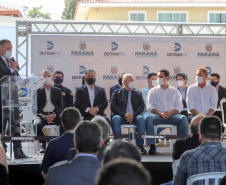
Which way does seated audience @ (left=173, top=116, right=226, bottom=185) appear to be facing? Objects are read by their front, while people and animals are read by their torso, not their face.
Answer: away from the camera

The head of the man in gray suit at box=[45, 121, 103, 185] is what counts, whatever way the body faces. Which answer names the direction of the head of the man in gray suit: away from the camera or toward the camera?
away from the camera

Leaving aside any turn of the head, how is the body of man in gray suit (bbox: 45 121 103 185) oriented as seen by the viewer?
away from the camera

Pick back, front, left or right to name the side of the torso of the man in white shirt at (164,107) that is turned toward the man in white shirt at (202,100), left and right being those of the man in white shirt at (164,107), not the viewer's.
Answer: left

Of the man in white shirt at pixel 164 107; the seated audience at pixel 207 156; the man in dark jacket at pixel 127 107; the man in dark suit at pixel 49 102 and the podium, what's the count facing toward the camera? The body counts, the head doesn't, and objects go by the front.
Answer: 4

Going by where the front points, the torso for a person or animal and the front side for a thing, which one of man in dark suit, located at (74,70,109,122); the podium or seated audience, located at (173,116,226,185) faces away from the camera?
the seated audience

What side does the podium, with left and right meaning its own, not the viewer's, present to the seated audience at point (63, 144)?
front

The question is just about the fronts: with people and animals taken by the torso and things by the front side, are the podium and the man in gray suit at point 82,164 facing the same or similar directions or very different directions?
very different directions

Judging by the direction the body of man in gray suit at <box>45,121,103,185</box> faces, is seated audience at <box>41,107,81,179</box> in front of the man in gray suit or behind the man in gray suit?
in front

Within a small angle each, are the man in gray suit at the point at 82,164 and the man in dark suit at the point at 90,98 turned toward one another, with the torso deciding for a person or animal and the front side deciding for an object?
yes

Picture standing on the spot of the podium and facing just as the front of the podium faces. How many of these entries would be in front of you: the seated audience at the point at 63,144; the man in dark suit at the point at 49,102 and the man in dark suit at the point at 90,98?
1

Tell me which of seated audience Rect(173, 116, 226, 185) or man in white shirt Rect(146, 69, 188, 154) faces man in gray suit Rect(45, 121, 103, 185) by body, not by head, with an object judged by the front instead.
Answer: the man in white shirt
